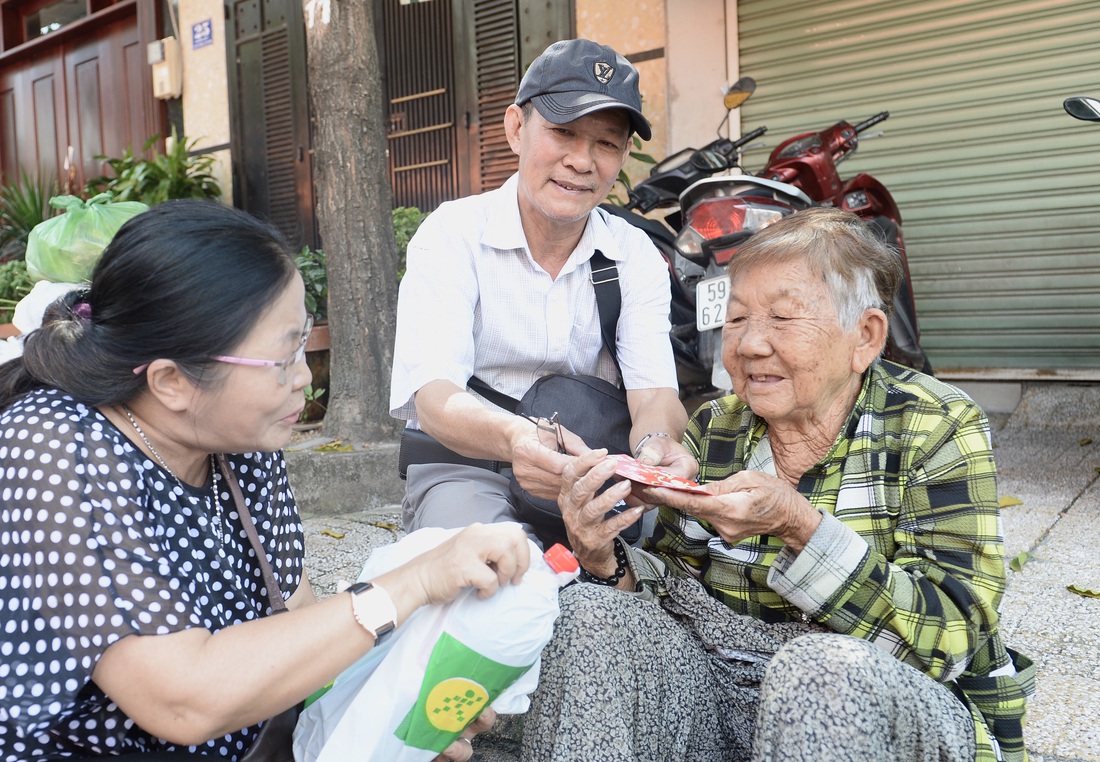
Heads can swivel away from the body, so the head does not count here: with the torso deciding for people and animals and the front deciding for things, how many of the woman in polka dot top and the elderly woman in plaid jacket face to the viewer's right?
1

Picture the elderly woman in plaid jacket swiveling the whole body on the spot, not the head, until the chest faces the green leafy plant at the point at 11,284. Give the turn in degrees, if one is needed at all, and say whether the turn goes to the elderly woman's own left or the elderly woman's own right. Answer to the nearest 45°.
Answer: approximately 90° to the elderly woman's own right

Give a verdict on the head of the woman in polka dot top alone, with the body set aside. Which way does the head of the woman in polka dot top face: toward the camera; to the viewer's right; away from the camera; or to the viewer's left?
to the viewer's right

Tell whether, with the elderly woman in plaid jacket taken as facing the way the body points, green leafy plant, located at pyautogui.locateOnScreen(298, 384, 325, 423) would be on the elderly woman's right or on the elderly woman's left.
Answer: on the elderly woman's right

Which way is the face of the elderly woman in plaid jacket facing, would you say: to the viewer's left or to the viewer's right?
to the viewer's left

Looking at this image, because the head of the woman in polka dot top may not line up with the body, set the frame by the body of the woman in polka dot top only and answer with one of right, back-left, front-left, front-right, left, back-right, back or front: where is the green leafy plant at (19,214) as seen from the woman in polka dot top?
left

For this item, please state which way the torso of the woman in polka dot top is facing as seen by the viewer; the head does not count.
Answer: to the viewer's right

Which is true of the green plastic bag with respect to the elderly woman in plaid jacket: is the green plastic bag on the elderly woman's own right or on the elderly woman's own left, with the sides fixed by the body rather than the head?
on the elderly woman's own right

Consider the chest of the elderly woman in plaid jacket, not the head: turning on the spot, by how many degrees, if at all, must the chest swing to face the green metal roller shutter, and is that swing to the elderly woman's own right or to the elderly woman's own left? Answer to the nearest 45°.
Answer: approximately 135° to the elderly woman's own right

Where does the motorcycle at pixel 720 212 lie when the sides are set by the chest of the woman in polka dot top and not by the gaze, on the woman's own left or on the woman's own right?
on the woman's own left

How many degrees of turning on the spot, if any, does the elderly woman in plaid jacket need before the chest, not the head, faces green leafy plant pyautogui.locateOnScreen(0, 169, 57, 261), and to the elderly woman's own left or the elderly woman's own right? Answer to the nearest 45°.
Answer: approximately 90° to the elderly woman's own right

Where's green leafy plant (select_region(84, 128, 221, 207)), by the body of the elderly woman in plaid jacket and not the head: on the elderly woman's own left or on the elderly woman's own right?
on the elderly woman's own right

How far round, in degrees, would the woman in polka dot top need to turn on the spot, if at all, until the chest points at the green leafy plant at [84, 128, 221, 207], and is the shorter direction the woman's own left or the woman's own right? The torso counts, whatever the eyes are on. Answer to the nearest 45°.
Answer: approximately 90° to the woman's own left

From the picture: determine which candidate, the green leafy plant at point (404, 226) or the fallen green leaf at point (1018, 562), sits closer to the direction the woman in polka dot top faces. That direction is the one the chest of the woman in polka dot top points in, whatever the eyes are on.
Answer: the fallen green leaf

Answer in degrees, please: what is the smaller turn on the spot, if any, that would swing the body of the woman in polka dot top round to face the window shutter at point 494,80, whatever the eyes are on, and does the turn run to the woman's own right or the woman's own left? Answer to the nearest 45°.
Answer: approximately 90° to the woman's own left

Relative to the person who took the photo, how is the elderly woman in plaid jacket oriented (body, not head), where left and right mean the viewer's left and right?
facing the viewer and to the left of the viewer

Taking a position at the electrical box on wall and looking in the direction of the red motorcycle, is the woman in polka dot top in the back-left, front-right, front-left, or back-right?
front-right
